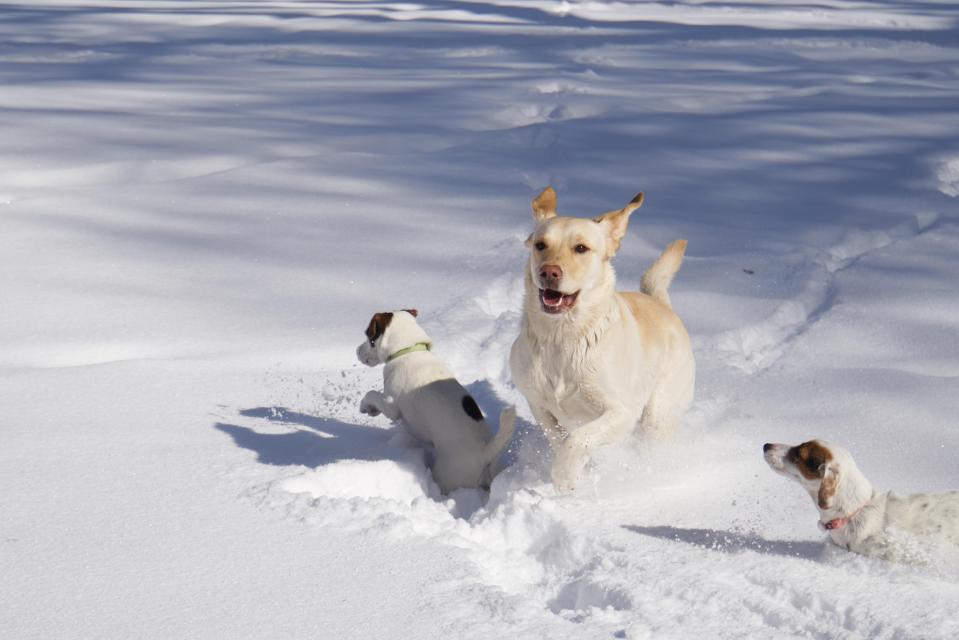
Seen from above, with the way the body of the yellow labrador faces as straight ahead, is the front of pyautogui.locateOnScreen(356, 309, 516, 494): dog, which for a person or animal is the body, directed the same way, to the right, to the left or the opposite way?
to the right

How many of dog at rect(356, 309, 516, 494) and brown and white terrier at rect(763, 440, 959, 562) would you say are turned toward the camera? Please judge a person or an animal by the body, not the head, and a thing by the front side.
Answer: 0

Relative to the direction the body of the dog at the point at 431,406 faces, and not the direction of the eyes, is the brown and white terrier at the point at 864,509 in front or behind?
behind

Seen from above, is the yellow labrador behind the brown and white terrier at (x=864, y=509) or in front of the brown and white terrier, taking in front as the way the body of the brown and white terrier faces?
in front

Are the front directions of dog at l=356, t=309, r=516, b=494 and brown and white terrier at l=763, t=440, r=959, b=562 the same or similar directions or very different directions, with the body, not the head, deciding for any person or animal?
same or similar directions

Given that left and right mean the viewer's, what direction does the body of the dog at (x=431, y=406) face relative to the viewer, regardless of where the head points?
facing away from the viewer and to the left of the viewer

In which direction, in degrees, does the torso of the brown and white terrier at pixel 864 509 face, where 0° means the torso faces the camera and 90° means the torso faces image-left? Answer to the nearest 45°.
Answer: approximately 90°

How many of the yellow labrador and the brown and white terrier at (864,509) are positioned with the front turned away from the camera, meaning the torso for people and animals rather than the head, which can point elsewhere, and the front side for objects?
0

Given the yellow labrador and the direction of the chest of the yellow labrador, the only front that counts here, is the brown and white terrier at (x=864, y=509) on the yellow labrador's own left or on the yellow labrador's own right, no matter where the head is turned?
on the yellow labrador's own left

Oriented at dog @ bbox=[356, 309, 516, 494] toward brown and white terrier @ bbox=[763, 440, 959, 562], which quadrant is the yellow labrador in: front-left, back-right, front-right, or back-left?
front-left

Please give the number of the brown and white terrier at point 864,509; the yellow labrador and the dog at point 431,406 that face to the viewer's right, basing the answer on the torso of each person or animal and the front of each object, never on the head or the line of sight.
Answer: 0

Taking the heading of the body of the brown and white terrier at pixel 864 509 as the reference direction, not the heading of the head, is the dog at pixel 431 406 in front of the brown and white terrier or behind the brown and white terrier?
in front
